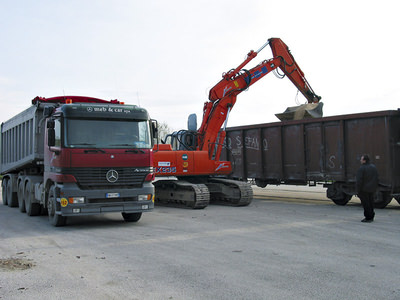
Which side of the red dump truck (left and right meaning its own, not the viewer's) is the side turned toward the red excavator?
left

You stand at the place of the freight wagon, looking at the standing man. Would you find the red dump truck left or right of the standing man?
right

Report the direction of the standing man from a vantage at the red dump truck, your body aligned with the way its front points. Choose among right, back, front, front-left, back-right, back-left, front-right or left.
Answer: front-left

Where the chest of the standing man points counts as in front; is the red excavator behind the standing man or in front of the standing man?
in front

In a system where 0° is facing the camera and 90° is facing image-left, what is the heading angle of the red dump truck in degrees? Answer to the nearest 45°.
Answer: approximately 315°
